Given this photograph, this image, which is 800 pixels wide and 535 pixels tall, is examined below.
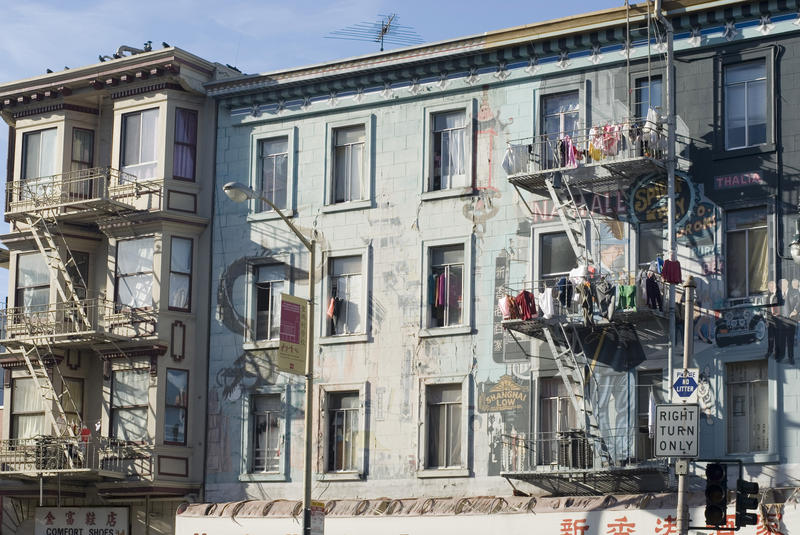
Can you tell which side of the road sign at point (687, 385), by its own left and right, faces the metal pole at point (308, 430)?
right

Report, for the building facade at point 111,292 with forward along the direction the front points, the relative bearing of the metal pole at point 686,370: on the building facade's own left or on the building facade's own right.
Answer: on the building facade's own left

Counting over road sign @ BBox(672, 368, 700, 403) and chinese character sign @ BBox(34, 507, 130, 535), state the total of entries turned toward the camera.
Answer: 2

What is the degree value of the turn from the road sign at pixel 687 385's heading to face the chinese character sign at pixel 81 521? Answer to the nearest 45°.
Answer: approximately 135° to its right

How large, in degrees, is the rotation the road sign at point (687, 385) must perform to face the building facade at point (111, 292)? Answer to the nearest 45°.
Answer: approximately 135° to its right

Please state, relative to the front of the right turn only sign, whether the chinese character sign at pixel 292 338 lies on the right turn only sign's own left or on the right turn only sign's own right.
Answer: on the right turn only sign's own right

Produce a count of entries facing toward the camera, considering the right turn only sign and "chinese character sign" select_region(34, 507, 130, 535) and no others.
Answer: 2

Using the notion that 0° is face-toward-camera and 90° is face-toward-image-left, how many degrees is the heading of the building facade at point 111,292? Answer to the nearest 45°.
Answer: approximately 45°

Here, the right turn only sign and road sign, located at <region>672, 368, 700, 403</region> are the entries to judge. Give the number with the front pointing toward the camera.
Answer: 2

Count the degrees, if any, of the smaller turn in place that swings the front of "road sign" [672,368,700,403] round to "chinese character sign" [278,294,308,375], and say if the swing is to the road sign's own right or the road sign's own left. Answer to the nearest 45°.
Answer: approximately 90° to the road sign's own right
